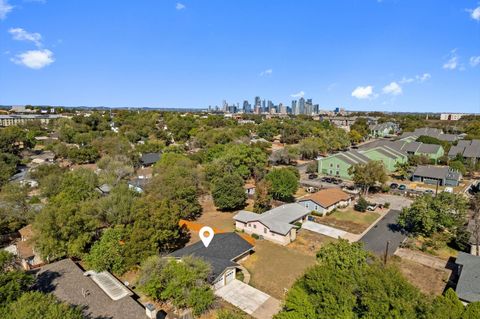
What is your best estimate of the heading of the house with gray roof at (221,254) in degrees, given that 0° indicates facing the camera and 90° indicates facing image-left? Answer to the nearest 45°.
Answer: approximately 315°

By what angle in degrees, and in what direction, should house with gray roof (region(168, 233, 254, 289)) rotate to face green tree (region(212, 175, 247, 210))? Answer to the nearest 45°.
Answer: approximately 135° to its left

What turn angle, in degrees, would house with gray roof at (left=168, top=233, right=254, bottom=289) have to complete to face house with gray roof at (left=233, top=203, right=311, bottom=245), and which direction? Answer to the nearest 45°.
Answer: approximately 90° to its left

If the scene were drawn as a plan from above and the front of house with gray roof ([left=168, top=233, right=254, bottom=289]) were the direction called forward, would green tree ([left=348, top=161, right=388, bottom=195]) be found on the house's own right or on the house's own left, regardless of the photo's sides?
on the house's own left

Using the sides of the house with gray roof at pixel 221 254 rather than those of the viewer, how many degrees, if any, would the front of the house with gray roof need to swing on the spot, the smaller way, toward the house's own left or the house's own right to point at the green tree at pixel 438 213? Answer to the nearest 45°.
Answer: approximately 45° to the house's own left

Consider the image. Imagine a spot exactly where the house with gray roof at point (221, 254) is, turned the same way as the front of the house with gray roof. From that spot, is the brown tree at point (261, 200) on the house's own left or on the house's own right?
on the house's own left

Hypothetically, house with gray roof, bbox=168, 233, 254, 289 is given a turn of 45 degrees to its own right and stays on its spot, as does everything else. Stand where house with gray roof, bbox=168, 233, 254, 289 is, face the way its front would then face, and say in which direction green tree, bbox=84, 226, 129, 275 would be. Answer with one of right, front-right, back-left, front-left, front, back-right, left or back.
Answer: right
